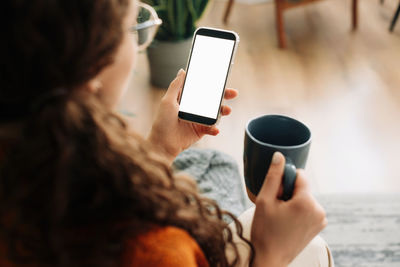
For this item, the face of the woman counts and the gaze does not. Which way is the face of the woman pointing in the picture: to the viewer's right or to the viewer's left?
to the viewer's right

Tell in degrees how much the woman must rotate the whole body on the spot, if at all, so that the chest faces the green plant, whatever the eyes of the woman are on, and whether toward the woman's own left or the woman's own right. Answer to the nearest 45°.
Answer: approximately 45° to the woman's own left

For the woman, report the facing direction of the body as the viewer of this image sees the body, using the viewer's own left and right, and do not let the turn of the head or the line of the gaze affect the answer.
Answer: facing away from the viewer and to the right of the viewer

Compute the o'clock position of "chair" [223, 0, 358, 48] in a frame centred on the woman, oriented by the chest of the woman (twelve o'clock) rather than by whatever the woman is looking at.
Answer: The chair is roughly at 11 o'clock from the woman.
